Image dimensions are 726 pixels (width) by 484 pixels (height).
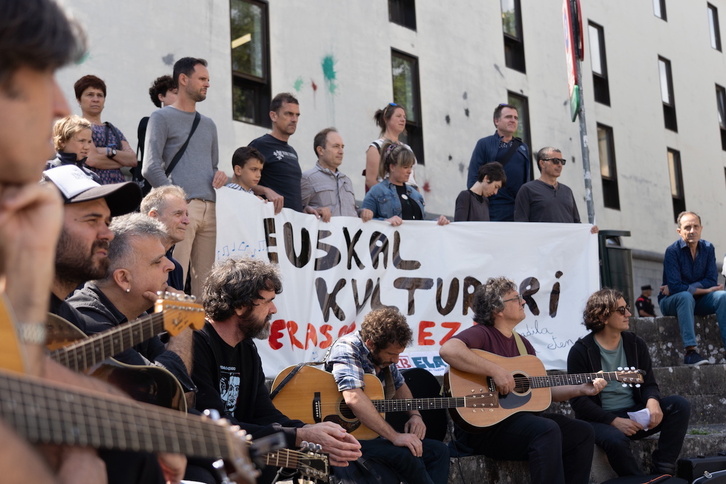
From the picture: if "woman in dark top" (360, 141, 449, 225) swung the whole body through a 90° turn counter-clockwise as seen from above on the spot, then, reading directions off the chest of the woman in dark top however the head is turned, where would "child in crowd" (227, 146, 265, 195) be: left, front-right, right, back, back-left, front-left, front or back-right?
back

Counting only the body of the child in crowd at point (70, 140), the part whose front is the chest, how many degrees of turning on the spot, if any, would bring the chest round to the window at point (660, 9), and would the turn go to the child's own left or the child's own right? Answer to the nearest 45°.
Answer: approximately 90° to the child's own left

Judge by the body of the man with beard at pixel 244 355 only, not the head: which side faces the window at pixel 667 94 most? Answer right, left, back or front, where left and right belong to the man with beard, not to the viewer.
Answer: left

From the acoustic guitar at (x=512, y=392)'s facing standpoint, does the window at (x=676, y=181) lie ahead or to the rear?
to the rear

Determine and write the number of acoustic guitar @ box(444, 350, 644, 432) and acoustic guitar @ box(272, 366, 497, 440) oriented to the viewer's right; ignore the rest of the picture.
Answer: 0

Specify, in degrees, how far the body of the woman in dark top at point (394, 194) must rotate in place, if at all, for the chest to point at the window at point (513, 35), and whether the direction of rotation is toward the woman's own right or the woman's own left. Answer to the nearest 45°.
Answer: approximately 135° to the woman's own left

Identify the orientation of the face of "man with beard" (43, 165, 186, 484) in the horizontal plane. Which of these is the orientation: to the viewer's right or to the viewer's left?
to the viewer's right

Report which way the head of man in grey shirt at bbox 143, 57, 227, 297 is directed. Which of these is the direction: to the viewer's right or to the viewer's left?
to the viewer's right

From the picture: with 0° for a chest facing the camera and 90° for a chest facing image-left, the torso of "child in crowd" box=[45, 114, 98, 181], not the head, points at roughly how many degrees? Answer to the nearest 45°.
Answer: approximately 315°
